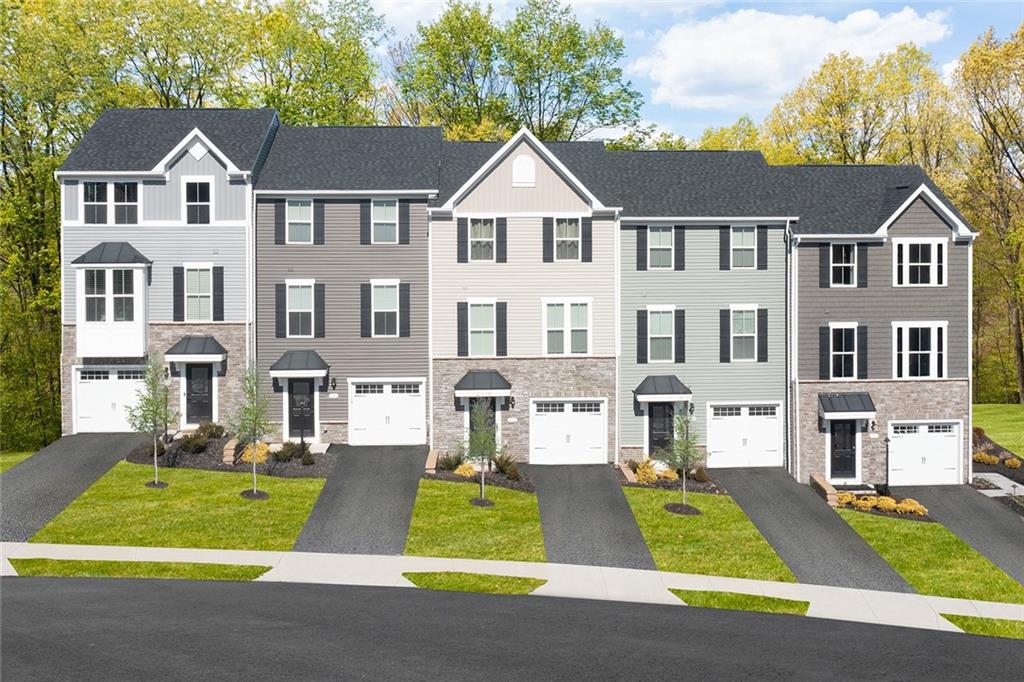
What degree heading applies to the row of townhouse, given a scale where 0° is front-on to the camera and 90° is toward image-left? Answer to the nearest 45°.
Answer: approximately 0°

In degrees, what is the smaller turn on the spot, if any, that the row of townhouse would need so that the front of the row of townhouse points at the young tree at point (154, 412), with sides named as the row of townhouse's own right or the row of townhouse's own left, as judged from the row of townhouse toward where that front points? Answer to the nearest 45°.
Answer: approximately 90° to the row of townhouse's own right
